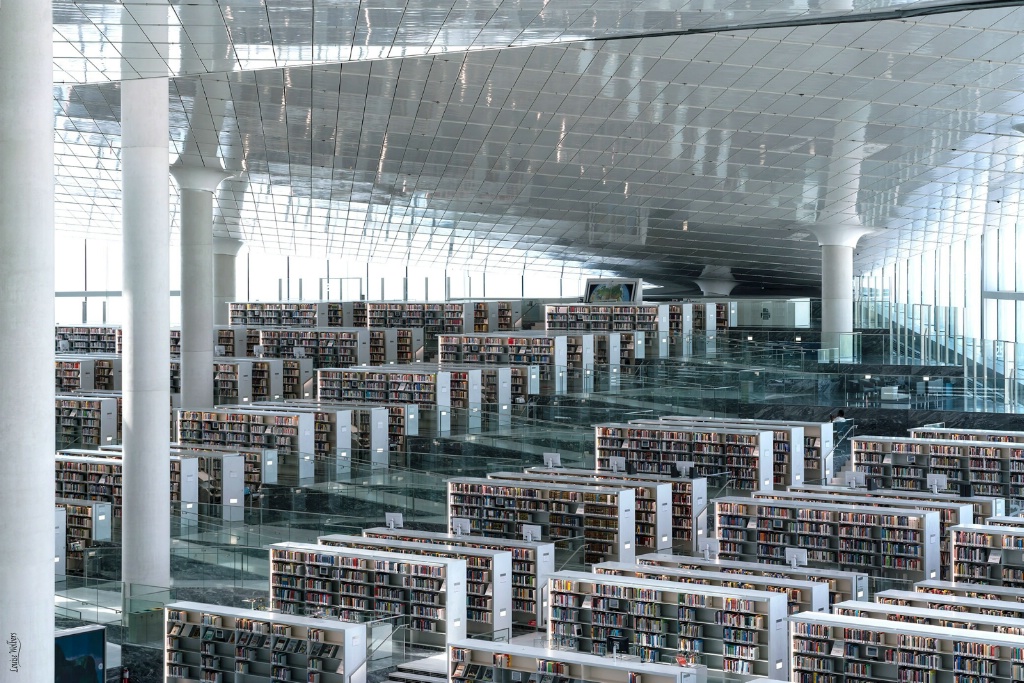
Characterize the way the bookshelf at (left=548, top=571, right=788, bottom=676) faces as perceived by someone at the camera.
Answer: facing the viewer and to the left of the viewer

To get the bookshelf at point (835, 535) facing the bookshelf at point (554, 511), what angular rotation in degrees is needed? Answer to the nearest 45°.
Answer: approximately 45° to its right

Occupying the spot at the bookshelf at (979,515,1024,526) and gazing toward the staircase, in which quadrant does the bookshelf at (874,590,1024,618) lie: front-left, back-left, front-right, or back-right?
front-left

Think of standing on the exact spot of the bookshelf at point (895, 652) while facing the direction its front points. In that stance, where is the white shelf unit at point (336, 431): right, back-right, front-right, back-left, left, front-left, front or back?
right

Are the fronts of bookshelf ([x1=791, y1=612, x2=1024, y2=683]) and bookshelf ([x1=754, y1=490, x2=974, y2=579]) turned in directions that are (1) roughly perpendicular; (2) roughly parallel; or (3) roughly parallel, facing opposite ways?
roughly parallel

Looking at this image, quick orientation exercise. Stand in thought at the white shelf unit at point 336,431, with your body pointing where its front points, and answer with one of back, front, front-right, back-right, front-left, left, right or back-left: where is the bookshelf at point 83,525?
front

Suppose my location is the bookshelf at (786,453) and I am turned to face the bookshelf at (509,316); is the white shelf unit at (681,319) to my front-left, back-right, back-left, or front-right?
front-right

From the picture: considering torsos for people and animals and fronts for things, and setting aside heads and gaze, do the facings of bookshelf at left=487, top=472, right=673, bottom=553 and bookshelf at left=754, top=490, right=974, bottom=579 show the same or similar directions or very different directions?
same or similar directions

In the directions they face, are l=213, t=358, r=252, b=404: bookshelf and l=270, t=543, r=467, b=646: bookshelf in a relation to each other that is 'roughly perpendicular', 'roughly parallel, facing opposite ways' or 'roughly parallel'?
roughly parallel

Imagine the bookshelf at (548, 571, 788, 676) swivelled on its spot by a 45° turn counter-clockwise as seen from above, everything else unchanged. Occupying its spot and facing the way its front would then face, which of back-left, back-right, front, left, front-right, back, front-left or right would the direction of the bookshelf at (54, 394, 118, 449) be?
back-right

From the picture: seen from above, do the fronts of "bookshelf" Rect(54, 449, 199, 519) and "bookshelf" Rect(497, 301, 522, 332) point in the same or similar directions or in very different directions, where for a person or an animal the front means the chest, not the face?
same or similar directions

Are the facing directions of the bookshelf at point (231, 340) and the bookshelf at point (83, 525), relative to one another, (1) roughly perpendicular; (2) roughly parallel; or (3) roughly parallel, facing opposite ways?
roughly parallel

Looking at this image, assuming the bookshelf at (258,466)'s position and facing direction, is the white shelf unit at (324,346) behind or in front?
behind

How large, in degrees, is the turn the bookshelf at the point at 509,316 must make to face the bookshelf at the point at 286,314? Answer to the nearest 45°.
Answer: approximately 45° to its right

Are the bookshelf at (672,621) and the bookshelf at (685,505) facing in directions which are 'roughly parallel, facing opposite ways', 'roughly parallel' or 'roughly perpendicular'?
roughly parallel

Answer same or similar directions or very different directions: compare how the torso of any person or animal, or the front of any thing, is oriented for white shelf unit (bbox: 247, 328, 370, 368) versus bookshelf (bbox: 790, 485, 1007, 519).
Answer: same or similar directions

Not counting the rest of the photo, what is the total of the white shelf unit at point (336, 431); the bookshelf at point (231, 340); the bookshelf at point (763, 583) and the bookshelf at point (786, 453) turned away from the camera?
0

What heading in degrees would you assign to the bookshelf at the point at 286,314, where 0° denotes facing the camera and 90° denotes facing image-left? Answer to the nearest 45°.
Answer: approximately 45°
